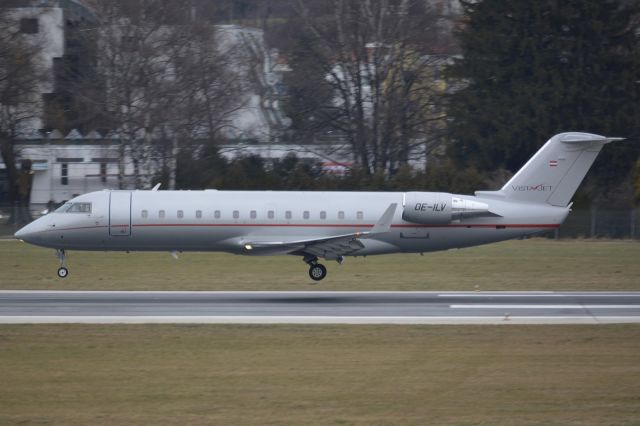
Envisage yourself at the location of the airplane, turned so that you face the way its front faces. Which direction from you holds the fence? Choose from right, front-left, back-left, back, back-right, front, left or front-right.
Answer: back-right

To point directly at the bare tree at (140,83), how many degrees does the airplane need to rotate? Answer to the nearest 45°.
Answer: approximately 45° to its right

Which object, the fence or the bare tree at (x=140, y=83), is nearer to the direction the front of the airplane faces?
the bare tree

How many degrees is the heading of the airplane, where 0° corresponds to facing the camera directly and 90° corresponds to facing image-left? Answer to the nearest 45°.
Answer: approximately 90°

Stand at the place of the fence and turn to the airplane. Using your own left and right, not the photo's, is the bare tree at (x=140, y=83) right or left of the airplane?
right
